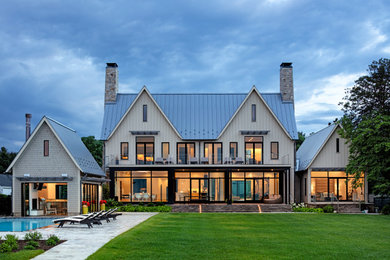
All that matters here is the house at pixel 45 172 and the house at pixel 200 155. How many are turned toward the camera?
2

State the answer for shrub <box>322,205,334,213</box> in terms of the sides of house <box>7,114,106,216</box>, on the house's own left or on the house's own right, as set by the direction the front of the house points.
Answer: on the house's own left

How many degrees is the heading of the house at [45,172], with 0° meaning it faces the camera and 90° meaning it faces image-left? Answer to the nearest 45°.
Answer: approximately 0°

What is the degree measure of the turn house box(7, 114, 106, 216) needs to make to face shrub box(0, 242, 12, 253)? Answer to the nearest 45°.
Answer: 0° — it already faces it

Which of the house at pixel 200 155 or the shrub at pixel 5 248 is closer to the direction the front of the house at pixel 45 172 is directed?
the shrub

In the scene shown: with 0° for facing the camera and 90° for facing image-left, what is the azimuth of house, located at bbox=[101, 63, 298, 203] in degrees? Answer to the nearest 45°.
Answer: approximately 0°

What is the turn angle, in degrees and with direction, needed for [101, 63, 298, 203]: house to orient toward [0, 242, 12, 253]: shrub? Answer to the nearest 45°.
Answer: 0° — it already faces it

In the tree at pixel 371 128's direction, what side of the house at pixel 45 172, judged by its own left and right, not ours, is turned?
left
